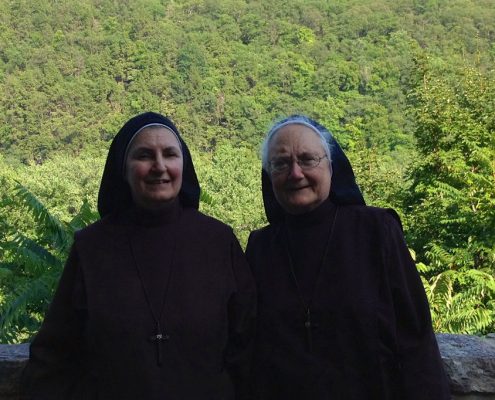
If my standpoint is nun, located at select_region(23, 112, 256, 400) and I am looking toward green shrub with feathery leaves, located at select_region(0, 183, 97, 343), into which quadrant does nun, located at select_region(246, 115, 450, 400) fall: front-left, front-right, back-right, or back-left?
back-right

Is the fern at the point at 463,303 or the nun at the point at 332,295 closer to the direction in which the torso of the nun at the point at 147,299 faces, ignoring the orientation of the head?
the nun

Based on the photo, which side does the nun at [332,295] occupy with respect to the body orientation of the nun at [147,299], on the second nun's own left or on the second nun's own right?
on the second nun's own left

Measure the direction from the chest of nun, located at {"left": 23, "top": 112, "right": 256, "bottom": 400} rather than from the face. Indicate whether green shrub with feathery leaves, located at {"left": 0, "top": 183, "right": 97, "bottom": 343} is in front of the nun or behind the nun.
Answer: behind

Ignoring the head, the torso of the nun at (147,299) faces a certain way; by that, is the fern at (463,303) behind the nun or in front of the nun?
behind

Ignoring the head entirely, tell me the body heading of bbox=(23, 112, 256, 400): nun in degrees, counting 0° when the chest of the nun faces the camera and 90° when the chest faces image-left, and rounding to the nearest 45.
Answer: approximately 0°

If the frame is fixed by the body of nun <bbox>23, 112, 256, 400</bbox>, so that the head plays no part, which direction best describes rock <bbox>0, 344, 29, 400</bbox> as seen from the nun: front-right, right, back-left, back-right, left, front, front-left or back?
back-right
